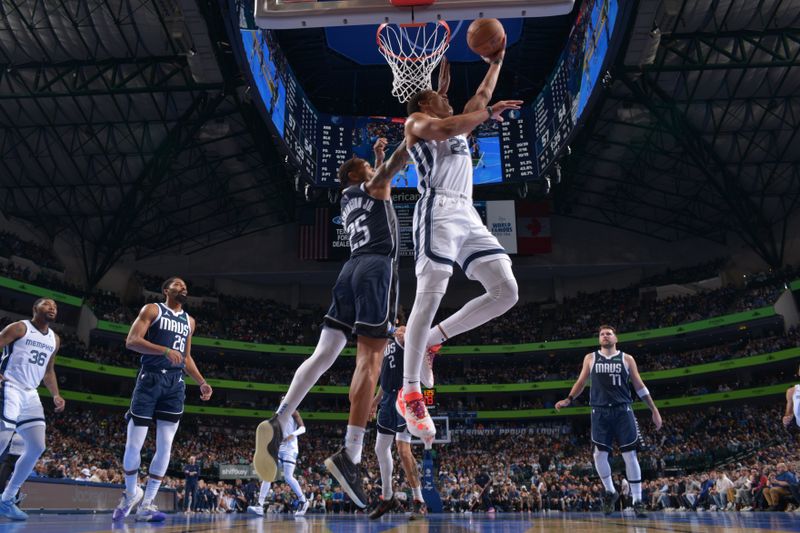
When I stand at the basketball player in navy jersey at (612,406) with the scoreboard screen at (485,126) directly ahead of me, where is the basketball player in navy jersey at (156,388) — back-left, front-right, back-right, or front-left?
back-left

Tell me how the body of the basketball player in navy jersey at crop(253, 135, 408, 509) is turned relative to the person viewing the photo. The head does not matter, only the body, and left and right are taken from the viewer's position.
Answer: facing away from the viewer and to the right of the viewer

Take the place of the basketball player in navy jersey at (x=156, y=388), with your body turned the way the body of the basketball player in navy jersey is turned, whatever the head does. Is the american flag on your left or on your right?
on your left

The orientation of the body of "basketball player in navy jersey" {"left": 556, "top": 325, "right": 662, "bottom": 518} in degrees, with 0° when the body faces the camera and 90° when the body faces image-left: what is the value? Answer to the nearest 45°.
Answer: approximately 0°

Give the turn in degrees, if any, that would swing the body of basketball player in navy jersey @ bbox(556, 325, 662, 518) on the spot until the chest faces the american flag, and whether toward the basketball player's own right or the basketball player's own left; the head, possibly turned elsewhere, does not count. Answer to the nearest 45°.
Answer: approximately 135° to the basketball player's own right

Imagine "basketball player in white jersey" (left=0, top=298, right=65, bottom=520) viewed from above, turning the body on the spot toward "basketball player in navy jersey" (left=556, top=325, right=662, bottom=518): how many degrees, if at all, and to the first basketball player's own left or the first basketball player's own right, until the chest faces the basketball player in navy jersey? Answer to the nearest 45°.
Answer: approximately 45° to the first basketball player's own left
